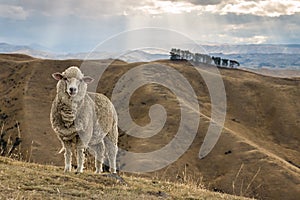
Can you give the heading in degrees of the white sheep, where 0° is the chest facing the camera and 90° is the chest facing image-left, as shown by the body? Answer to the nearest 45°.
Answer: approximately 45°
